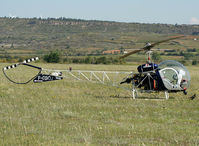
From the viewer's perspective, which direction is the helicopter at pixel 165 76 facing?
to the viewer's right
